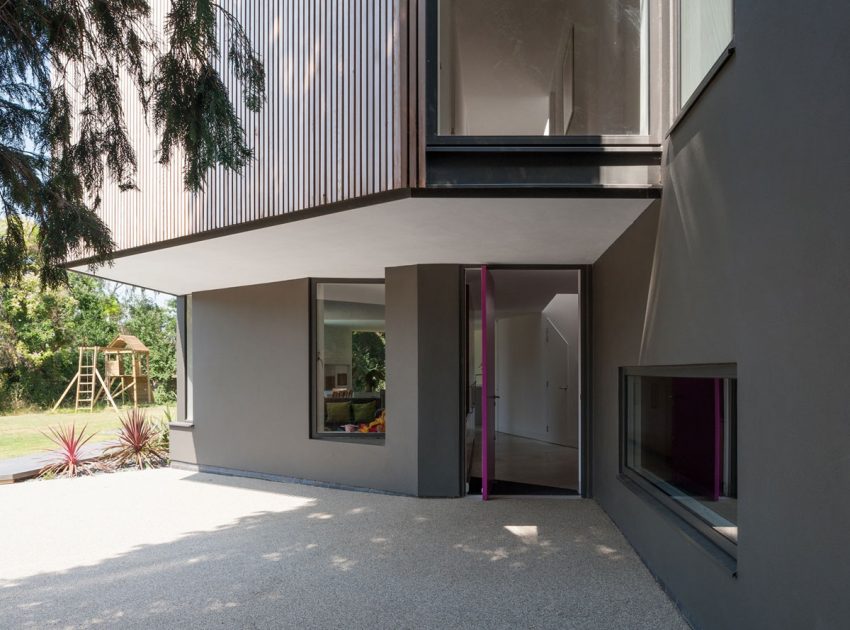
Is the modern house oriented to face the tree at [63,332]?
no

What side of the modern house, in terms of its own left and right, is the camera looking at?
front

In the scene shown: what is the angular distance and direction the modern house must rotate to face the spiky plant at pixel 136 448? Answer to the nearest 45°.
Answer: approximately 135° to its right

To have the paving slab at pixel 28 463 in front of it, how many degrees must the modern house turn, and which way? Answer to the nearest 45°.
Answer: approximately 135° to its right

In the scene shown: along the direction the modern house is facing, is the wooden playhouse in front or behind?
behind

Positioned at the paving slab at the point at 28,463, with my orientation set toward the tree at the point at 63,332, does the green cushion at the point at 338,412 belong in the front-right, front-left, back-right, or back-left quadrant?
back-right
